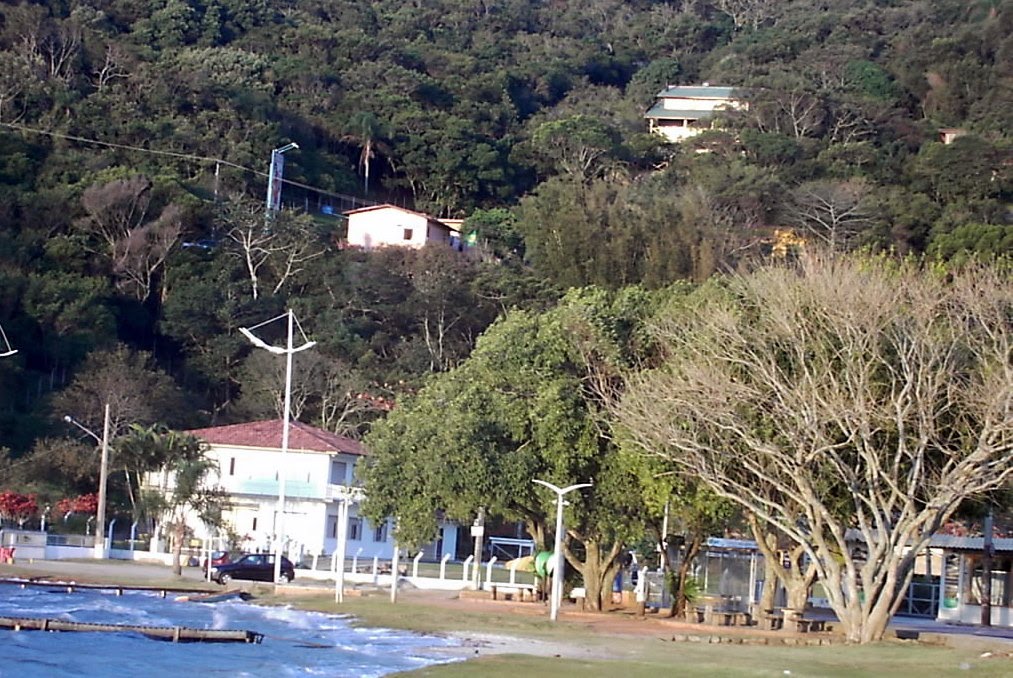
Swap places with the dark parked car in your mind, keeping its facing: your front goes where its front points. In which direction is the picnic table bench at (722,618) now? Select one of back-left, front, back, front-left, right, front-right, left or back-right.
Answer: back-left

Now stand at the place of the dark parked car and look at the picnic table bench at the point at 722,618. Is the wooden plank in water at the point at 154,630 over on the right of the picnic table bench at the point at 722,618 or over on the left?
right

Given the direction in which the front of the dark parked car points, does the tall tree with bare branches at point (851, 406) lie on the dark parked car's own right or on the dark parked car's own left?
on the dark parked car's own left

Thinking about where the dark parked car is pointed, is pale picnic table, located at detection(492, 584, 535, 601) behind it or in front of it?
behind

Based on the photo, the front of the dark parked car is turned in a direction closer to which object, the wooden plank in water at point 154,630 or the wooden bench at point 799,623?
the wooden plank in water

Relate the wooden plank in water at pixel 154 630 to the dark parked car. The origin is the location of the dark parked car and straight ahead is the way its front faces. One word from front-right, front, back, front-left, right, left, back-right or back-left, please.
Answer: left

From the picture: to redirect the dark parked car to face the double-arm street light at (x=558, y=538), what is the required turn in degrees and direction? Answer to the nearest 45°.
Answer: approximately 135° to its left

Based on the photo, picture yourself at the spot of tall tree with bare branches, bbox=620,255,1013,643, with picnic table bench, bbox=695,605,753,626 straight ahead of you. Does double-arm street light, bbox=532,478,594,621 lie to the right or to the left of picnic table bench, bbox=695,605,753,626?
left

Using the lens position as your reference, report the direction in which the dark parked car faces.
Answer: facing to the left of the viewer

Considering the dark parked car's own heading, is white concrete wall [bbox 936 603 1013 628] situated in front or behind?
behind
